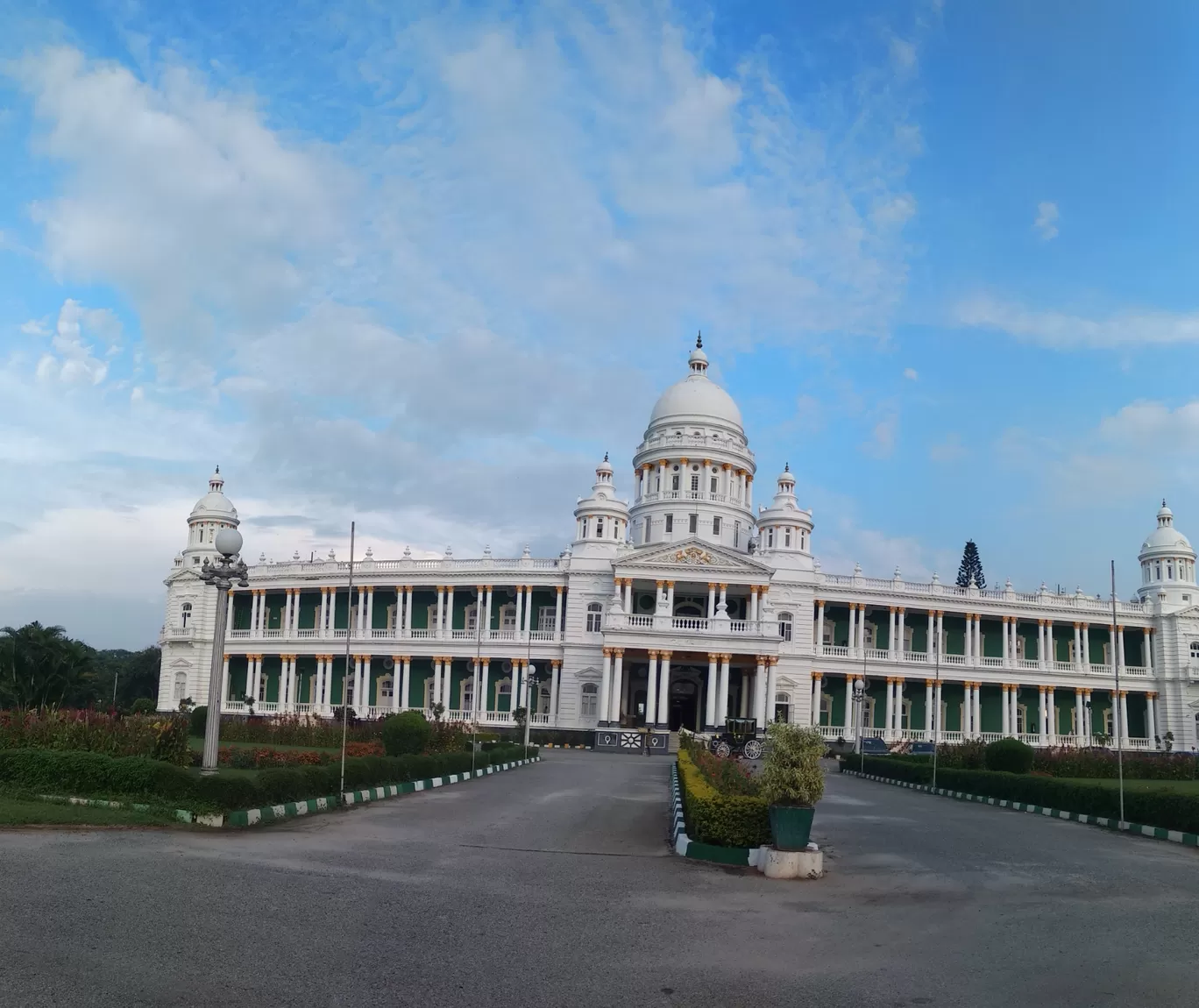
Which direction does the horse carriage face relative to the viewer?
to the viewer's left

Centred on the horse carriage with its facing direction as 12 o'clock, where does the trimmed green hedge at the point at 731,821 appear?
The trimmed green hedge is roughly at 9 o'clock from the horse carriage.

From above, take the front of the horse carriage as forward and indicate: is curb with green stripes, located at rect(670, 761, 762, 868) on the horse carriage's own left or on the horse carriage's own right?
on the horse carriage's own left

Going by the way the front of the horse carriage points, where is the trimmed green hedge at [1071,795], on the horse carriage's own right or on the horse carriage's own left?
on the horse carriage's own left

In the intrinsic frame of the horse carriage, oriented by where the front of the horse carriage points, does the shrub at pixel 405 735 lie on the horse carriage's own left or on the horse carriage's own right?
on the horse carriage's own left

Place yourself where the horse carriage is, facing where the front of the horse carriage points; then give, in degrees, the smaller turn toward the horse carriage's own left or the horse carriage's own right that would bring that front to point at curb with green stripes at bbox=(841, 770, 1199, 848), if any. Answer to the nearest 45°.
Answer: approximately 90° to the horse carriage's own left

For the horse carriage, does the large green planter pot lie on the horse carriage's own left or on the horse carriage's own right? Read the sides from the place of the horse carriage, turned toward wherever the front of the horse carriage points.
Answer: on the horse carriage's own left

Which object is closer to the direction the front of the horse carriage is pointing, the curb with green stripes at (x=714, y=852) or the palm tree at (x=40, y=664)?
the palm tree

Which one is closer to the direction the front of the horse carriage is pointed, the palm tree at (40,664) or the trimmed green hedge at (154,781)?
the palm tree

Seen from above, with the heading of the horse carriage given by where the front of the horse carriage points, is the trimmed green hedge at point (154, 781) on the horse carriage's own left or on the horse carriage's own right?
on the horse carriage's own left
